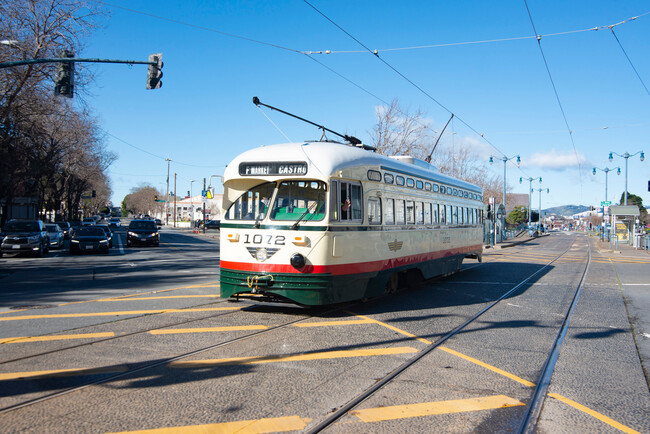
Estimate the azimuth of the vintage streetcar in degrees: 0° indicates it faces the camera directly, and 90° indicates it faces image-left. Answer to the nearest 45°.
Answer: approximately 45°

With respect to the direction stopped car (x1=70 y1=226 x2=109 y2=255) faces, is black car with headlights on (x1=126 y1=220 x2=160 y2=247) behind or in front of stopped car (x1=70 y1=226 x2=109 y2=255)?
behind

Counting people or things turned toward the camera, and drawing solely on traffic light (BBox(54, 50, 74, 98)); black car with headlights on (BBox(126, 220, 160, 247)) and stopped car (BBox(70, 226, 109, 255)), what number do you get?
2

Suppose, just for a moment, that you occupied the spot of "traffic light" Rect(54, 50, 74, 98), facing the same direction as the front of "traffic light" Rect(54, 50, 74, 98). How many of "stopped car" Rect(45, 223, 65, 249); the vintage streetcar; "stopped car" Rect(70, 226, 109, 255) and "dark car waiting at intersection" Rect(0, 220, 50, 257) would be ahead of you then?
3

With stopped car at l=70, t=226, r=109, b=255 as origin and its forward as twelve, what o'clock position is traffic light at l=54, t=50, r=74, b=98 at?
The traffic light is roughly at 12 o'clock from the stopped car.

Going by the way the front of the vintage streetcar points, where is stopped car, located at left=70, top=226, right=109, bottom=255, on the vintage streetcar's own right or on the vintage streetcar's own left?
on the vintage streetcar's own right

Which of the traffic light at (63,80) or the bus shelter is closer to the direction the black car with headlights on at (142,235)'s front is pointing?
the traffic light

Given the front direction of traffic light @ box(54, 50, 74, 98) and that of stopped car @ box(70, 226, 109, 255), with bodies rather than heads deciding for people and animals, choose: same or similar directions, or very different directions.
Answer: very different directions

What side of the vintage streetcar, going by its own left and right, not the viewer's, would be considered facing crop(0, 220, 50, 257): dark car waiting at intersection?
right

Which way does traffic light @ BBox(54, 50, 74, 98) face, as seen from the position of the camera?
facing away from the viewer

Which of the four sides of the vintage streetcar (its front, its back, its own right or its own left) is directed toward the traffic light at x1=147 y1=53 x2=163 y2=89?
right

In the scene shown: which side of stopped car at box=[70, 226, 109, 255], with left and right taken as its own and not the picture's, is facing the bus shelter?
left
